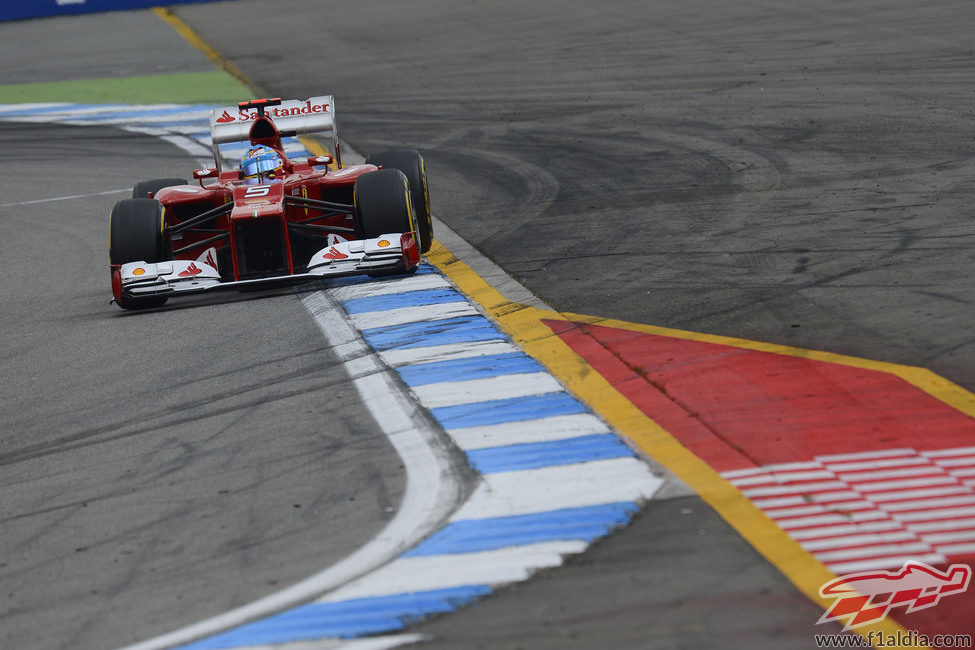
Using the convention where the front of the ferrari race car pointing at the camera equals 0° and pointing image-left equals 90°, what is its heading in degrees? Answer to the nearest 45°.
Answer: approximately 0°
